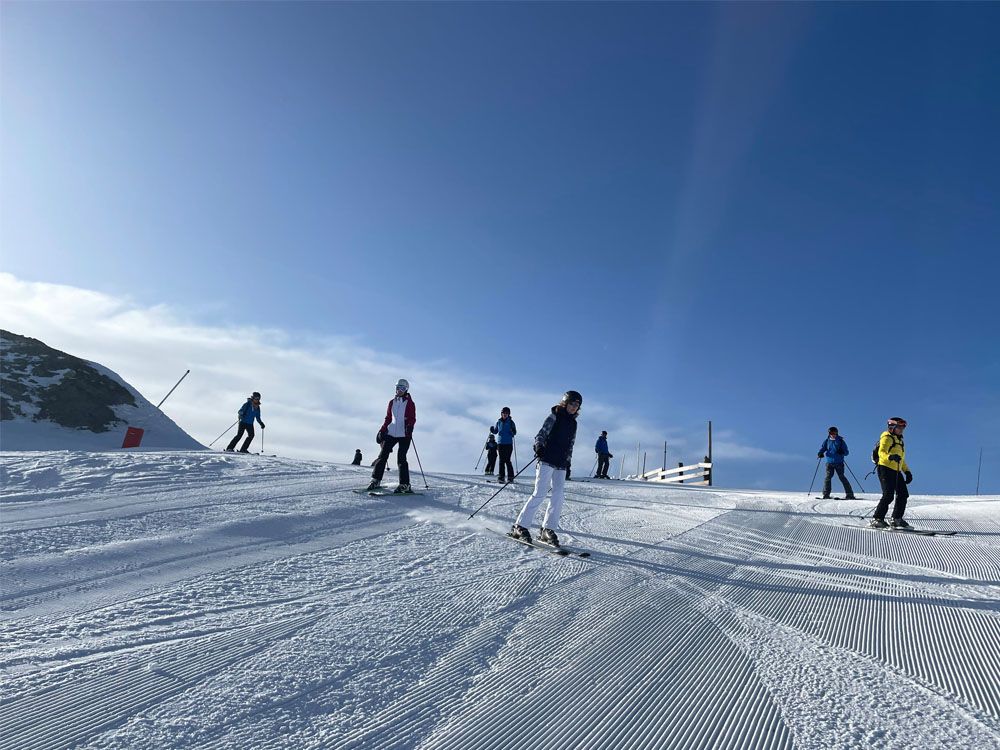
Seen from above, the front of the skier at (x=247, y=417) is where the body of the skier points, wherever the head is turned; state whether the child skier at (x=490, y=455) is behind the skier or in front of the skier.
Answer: in front

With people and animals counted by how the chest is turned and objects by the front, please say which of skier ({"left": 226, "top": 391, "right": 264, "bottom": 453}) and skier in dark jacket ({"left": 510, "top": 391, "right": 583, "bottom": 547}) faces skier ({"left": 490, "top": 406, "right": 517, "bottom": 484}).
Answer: skier ({"left": 226, "top": 391, "right": 264, "bottom": 453})

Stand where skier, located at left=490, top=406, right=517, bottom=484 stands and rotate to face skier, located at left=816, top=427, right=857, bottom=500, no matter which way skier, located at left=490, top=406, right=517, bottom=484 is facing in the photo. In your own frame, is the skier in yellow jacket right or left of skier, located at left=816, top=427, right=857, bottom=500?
right

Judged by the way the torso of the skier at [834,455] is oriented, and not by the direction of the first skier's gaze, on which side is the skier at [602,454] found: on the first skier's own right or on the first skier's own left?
on the first skier's own right

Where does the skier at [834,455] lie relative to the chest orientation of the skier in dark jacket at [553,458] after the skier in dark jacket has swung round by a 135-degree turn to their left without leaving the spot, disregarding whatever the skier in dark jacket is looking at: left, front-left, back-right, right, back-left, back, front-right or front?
front-right

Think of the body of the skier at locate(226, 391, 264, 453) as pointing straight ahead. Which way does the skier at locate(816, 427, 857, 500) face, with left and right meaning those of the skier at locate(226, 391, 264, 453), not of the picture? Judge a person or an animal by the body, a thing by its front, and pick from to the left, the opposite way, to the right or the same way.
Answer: to the right

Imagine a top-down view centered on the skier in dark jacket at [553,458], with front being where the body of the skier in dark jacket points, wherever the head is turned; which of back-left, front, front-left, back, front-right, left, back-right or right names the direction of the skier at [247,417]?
back

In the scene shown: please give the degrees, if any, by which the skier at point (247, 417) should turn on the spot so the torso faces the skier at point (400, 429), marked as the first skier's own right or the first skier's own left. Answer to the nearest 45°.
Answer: approximately 45° to the first skier's own right
